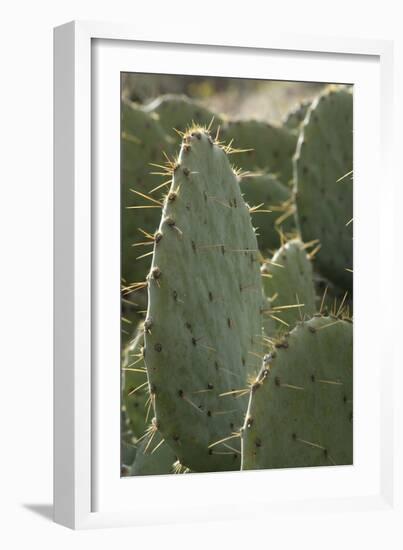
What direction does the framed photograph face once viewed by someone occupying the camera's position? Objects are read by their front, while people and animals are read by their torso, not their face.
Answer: facing the viewer and to the right of the viewer
